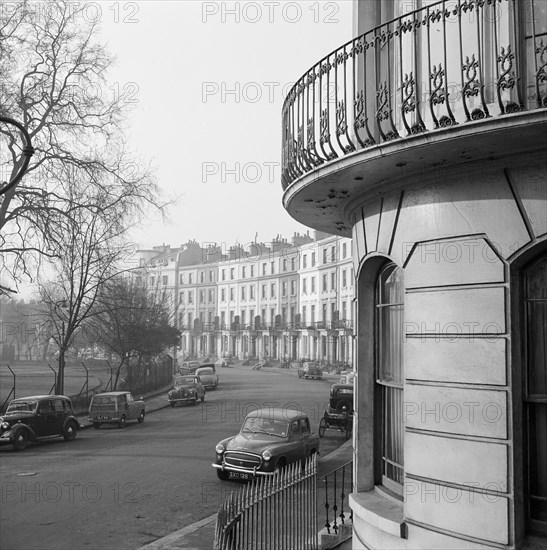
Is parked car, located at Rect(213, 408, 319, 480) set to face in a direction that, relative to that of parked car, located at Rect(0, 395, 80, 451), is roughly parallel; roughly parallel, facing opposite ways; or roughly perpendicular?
roughly parallel

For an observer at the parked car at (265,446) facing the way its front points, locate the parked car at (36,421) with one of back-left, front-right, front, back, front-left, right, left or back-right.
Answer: right

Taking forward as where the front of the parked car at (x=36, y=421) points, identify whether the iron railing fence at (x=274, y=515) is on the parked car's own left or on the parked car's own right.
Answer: on the parked car's own left

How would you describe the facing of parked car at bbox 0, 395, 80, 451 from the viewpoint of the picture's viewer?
facing the viewer and to the left of the viewer

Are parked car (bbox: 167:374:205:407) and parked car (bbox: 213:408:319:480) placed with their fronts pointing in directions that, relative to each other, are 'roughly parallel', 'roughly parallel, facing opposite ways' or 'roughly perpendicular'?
roughly parallel

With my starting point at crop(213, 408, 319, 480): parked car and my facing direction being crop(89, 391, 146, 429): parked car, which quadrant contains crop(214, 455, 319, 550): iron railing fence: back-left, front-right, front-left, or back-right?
back-left

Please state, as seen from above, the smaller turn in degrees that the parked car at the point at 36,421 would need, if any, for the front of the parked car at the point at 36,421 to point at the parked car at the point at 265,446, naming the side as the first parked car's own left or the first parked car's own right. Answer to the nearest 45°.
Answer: approximately 90° to the first parked car's own left

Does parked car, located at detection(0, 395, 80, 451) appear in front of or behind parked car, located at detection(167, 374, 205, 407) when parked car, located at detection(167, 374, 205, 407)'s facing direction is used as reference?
in front

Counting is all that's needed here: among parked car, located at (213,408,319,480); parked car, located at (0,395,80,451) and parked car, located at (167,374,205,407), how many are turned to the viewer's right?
0

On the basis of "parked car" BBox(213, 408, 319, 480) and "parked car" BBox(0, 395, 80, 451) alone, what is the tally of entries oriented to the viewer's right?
0
